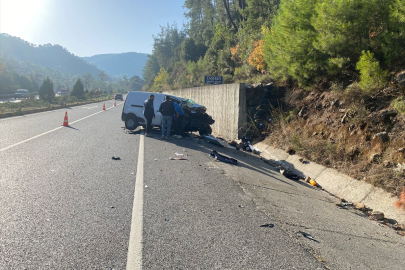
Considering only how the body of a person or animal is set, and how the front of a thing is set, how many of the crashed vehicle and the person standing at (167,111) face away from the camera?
1

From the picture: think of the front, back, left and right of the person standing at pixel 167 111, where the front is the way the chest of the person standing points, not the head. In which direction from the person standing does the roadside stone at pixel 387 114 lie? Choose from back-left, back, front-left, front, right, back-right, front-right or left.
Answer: back-right

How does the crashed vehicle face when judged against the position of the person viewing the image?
facing the viewer and to the right of the viewer

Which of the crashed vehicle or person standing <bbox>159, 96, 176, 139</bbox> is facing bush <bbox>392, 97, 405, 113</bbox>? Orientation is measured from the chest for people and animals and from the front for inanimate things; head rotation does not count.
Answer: the crashed vehicle

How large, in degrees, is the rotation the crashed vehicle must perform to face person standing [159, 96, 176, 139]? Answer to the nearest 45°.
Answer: approximately 45° to its right

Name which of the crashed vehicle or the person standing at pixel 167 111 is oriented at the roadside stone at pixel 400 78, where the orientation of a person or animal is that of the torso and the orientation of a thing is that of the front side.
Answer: the crashed vehicle

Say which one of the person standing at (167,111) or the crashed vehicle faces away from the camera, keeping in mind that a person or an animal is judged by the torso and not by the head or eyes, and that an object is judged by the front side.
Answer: the person standing

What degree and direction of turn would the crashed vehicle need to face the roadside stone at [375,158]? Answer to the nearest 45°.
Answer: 0° — it already faces it

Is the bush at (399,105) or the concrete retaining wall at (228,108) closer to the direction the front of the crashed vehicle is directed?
the bush

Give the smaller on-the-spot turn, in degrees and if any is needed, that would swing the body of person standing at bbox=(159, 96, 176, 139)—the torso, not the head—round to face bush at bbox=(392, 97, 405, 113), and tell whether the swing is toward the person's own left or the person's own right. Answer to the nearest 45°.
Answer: approximately 135° to the person's own right

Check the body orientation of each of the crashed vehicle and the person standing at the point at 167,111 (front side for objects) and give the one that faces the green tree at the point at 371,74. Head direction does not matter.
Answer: the crashed vehicle

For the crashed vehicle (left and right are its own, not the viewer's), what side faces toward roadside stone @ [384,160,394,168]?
front

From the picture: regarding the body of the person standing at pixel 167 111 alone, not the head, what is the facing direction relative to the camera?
away from the camera

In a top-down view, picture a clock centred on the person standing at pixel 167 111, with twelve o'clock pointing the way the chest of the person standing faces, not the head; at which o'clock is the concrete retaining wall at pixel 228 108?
The concrete retaining wall is roughly at 2 o'clock from the person standing.

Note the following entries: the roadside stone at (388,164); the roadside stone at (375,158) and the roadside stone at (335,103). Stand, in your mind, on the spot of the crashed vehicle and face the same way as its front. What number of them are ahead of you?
3
